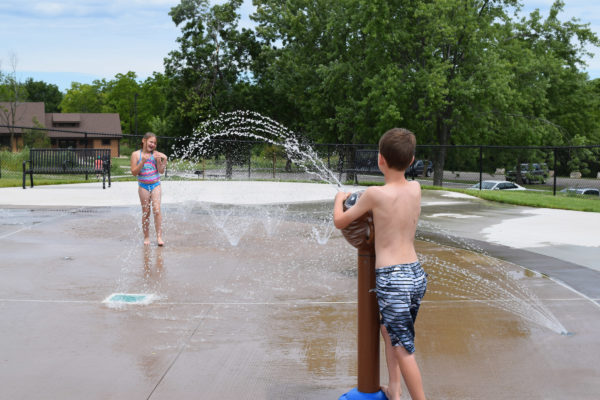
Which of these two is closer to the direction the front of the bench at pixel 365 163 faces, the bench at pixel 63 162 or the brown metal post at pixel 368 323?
the brown metal post

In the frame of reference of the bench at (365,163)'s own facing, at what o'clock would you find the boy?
The boy is roughly at 12 o'clock from the bench.

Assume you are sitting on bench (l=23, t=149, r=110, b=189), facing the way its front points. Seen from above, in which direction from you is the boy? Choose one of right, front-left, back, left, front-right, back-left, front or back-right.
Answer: front

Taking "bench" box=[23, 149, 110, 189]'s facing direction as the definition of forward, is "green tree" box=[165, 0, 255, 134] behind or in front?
behind

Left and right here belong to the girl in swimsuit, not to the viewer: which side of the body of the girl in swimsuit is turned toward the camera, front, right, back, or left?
front

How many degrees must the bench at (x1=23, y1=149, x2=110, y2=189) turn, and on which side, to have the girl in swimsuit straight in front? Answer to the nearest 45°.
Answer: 0° — it already faces them

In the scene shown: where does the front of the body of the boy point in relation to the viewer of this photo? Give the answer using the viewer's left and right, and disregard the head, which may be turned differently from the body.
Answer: facing away from the viewer and to the left of the viewer

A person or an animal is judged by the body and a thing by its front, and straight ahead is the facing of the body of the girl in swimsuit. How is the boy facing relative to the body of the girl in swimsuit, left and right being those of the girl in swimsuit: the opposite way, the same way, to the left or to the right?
the opposite way

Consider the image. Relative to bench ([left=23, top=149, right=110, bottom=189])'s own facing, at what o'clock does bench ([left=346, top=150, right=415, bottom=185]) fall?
bench ([left=346, top=150, right=415, bottom=185]) is roughly at 9 o'clock from bench ([left=23, top=149, right=110, bottom=189]).

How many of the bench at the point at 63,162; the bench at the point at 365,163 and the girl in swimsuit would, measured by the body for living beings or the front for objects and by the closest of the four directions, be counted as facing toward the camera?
3

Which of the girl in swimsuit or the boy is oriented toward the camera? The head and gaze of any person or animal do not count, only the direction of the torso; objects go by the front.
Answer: the girl in swimsuit

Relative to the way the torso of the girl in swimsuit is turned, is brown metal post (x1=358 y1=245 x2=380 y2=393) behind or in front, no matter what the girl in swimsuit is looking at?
in front

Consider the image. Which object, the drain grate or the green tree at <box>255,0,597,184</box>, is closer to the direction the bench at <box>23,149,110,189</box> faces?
the drain grate

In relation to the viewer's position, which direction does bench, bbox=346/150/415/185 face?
facing the viewer

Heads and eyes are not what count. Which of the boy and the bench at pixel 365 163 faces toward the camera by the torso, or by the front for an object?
the bench
